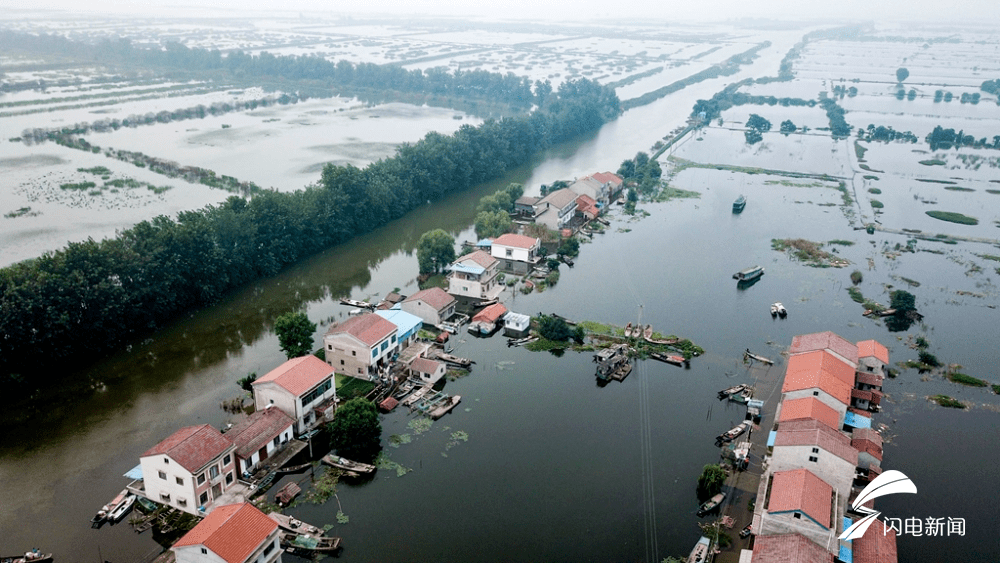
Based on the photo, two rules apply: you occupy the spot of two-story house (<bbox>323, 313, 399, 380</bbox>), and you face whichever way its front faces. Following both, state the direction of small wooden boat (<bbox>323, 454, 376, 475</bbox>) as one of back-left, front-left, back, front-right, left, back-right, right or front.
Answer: front-right

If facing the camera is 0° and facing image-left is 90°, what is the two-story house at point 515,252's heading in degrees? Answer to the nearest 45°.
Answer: approximately 315°

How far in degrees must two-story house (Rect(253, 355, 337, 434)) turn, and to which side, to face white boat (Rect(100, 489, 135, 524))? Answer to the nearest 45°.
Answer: approximately 90° to its right

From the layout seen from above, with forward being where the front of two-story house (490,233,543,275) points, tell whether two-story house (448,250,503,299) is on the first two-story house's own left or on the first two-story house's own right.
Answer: on the first two-story house's own right

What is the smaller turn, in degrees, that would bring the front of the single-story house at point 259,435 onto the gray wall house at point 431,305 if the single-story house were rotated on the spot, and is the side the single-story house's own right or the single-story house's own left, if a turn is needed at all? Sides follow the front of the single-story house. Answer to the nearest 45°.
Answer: approximately 90° to the single-story house's own left

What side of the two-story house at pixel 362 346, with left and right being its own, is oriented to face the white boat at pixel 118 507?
right

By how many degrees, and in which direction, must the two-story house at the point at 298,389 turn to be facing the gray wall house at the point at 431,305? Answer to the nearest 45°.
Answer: approximately 90° to its left

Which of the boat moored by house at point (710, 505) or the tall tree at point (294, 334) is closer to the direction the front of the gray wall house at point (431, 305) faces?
the boat moored by house

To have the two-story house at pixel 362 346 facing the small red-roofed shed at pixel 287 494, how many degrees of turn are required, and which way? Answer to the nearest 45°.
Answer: approximately 45° to its right

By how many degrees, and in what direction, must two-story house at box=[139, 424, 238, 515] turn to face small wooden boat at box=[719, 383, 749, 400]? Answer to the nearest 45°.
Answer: approximately 45° to its left
